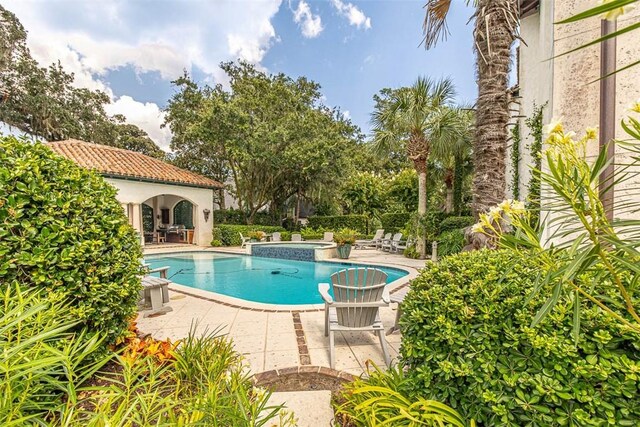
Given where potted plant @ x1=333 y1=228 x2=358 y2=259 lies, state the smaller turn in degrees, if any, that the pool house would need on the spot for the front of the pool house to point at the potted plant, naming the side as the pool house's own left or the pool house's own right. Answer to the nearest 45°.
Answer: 0° — it already faces it

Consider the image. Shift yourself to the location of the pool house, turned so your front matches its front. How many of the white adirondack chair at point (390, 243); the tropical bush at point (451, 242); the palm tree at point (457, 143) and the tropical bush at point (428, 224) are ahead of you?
4

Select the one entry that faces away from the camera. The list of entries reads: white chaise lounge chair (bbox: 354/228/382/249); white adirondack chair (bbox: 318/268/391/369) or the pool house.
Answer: white adirondack chair (bbox: 318/268/391/369)

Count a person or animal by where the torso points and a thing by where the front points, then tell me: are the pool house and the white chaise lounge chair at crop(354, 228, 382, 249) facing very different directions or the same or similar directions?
very different directions

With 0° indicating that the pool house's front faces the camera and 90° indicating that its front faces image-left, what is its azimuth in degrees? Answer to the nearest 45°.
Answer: approximately 315°

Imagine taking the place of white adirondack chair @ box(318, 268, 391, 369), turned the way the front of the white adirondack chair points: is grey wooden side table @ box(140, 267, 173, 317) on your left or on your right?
on your left

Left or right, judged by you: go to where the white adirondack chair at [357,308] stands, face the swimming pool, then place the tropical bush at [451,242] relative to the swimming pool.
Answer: right

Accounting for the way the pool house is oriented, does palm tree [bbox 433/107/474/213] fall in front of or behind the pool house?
in front

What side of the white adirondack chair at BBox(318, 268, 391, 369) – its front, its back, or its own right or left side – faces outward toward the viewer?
back

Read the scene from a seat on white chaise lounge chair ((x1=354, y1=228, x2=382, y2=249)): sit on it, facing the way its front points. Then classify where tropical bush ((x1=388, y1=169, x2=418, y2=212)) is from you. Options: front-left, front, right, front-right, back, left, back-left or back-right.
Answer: back-right

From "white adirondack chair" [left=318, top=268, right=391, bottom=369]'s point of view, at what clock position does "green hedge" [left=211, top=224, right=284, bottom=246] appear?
The green hedge is roughly at 11 o'clock from the white adirondack chair.

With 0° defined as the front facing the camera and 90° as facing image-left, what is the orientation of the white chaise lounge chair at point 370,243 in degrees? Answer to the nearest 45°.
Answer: approximately 90°

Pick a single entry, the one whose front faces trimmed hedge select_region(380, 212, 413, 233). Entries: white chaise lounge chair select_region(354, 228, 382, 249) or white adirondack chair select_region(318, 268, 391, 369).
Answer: white adirondack chair select_region(318, 268, 391, 369)

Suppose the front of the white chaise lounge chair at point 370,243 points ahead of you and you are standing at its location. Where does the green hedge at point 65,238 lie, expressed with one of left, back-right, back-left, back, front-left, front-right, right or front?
left

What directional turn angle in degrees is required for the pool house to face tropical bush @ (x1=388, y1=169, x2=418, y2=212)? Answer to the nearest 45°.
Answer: approximately 45° to its left

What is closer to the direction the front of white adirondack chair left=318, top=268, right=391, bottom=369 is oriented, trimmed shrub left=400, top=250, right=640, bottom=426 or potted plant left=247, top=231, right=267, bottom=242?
the potted plant

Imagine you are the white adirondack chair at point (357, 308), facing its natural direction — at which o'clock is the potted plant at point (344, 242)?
The potted plant is roughly at 12 o'clock from the white adirondack chair.

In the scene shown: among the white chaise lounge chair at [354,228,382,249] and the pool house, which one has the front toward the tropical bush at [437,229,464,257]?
the pool house
